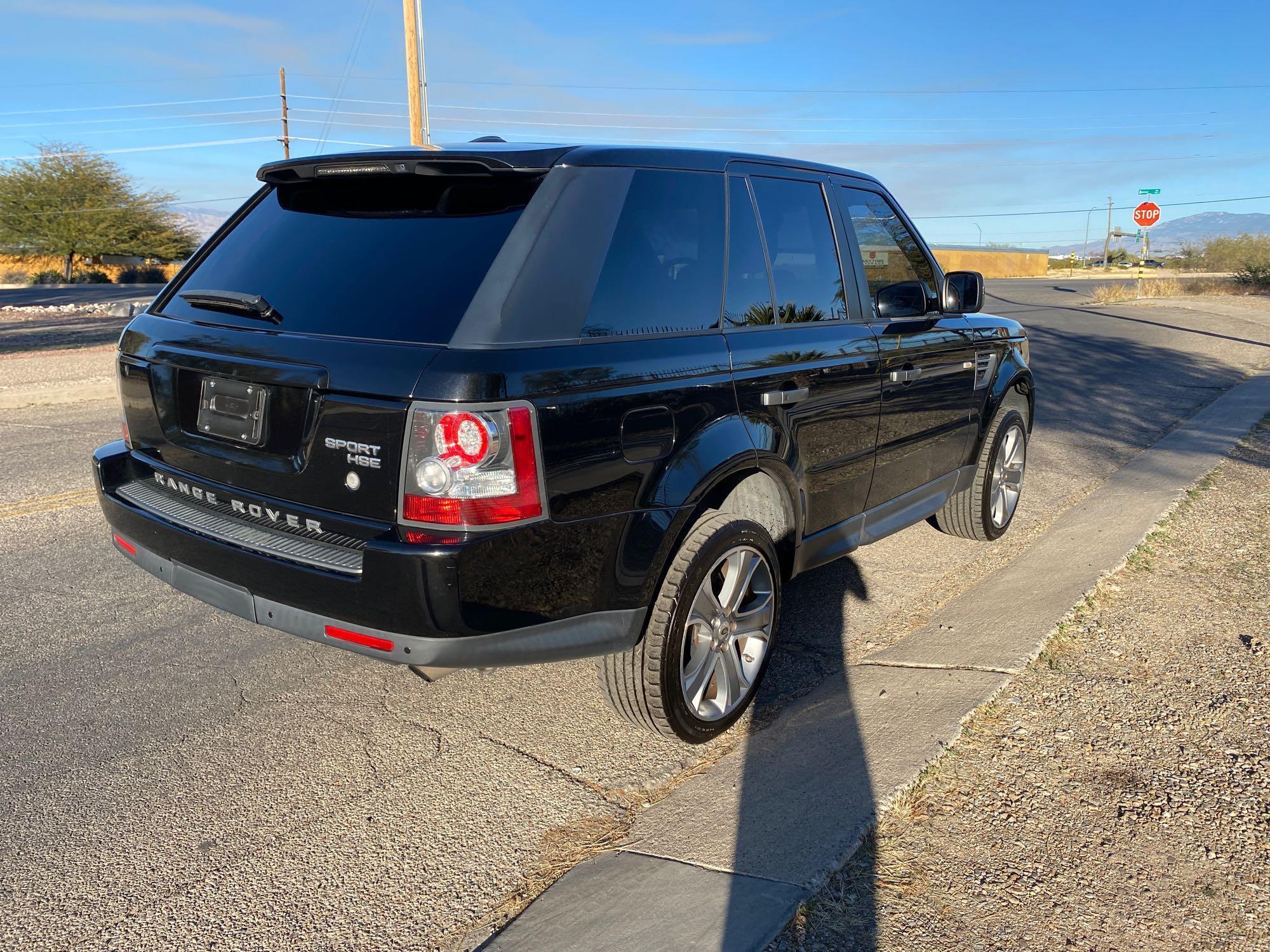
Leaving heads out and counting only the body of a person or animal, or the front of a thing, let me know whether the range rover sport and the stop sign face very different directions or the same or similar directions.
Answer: very different directions

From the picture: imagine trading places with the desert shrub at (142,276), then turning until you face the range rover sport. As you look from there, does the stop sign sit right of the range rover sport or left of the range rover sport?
left

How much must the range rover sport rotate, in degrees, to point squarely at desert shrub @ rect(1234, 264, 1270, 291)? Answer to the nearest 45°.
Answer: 0° — it already faces it

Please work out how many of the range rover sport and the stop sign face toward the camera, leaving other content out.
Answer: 1

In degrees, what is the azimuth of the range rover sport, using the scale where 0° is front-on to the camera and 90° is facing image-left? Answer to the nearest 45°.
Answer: approximately 225°
